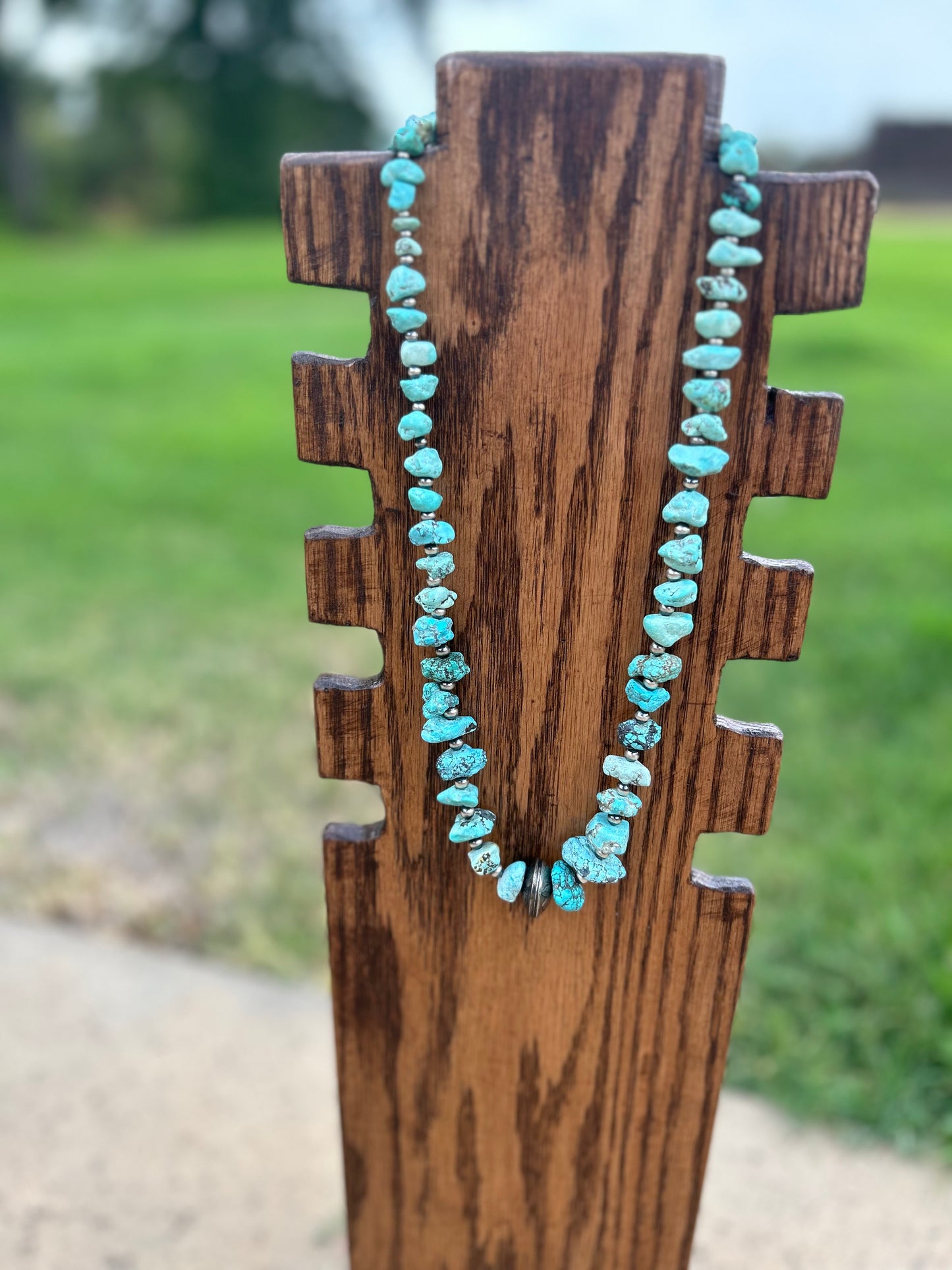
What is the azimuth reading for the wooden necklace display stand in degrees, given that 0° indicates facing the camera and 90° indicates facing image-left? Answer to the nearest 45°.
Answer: approximately 0°
